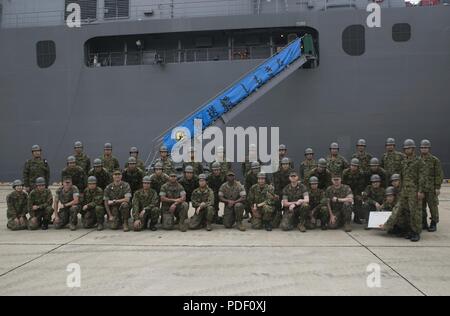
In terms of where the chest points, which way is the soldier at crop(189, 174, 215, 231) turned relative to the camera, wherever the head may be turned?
toward the camera

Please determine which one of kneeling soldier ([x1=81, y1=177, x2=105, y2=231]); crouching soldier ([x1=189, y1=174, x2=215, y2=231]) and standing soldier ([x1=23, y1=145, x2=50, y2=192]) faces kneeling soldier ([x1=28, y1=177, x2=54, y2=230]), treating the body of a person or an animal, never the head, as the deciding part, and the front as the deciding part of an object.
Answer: standing soldier ([x1=23, y1=145, x2=50, y2=192])

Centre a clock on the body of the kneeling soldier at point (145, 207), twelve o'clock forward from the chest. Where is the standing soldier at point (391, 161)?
The standing soldier is roughly at 9 o'clock from the kneeling soldier.

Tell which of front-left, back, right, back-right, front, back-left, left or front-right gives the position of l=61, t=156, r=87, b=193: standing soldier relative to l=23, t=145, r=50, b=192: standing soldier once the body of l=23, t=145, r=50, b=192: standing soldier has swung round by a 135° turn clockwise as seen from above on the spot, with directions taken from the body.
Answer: back

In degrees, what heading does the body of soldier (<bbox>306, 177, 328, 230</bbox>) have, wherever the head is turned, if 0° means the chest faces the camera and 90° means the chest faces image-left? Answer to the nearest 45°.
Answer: approximately 0°

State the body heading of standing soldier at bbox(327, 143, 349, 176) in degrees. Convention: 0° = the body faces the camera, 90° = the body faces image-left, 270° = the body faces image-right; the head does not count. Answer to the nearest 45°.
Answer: approximately 0°

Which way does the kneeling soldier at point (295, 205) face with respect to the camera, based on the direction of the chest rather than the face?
toward the camera

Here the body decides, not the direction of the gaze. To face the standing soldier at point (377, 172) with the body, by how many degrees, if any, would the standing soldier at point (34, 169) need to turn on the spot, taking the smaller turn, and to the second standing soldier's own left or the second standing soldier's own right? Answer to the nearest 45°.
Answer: approximately 45° to the second standing soldier's own left

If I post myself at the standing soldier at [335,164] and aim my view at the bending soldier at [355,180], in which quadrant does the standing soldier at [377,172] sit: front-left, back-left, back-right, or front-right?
front-left

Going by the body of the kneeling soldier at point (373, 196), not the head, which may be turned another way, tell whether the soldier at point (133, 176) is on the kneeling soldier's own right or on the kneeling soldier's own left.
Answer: on the kneeling soldier's own right

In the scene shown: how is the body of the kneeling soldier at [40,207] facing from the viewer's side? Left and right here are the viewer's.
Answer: facing the viewer

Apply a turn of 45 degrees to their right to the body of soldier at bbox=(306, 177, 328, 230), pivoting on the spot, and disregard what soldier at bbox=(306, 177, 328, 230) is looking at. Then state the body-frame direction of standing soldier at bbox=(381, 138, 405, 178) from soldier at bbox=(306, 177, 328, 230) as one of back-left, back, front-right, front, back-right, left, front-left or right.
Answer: back

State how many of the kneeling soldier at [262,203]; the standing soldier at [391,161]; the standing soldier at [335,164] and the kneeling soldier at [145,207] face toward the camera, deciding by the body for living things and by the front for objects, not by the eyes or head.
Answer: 4
